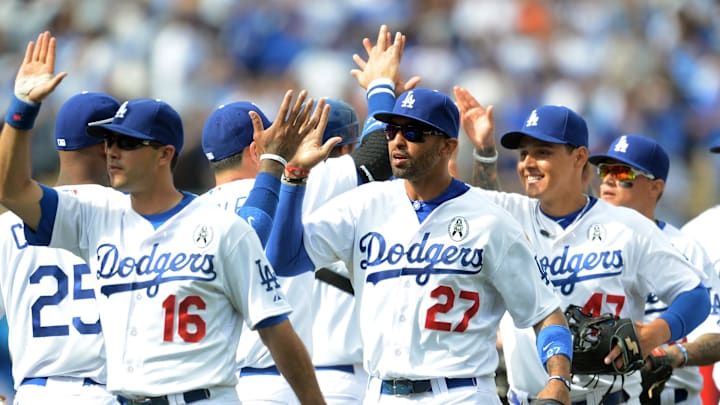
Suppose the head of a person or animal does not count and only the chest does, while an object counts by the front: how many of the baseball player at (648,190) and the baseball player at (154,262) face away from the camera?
0

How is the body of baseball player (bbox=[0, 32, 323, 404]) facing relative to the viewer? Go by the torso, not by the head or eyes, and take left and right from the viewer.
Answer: facing the viewer and to the left of the viewer

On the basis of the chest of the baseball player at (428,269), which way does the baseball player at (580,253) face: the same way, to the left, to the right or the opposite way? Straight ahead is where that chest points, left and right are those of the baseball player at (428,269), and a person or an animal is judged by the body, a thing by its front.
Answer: the same way

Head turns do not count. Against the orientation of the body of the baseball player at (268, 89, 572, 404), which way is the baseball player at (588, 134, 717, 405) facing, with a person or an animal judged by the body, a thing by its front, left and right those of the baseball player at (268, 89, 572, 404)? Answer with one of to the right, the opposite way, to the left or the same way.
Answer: the same way

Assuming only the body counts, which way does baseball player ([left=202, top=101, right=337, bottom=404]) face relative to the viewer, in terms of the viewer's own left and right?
facing away from the viewer and to the right of the viewer

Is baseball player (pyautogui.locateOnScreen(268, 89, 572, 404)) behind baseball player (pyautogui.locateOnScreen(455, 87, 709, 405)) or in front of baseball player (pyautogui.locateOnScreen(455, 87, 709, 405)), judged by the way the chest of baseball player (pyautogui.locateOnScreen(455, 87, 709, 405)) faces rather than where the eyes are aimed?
in front

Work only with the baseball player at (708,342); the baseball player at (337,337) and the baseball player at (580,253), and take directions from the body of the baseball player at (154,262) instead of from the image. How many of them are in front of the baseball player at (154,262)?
0

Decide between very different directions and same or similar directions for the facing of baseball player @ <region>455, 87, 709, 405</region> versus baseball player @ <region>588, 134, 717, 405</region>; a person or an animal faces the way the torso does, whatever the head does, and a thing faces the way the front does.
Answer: same or similar directions

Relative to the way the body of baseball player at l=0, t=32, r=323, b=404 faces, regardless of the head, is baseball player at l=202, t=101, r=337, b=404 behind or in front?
behind

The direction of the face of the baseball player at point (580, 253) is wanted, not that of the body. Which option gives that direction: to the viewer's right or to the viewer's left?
to the viewer's left

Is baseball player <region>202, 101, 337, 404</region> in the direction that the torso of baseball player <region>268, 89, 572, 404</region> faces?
no

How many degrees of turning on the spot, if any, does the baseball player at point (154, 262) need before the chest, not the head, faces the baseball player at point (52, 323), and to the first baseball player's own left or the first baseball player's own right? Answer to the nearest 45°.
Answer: approximately 90° to the first baseball player's own right

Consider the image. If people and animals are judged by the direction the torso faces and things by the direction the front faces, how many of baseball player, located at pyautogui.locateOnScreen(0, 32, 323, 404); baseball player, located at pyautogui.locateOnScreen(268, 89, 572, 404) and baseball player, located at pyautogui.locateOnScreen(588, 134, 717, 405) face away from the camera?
0

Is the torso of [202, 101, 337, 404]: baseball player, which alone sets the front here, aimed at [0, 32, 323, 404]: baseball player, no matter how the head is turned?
no

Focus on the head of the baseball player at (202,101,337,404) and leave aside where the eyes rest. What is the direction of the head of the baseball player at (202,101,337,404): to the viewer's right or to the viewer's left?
to the viewer's right
